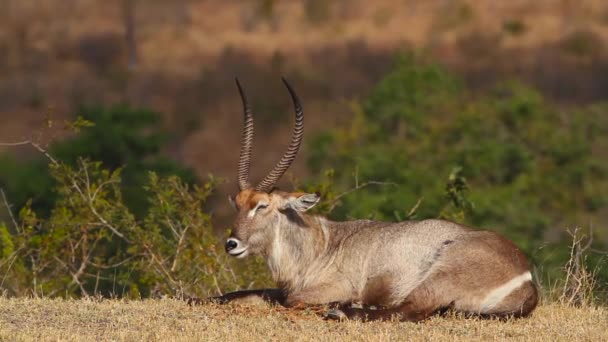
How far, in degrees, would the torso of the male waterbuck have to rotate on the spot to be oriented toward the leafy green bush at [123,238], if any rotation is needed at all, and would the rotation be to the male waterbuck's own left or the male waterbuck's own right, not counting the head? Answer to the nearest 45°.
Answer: approximately 45° to the male waterbuck's own right

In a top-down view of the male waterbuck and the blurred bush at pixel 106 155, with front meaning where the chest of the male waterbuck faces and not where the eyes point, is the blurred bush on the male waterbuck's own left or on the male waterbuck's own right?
on the male waterbuck's own right

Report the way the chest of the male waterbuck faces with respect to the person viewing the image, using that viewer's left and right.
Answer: facing to the left of the viewer
